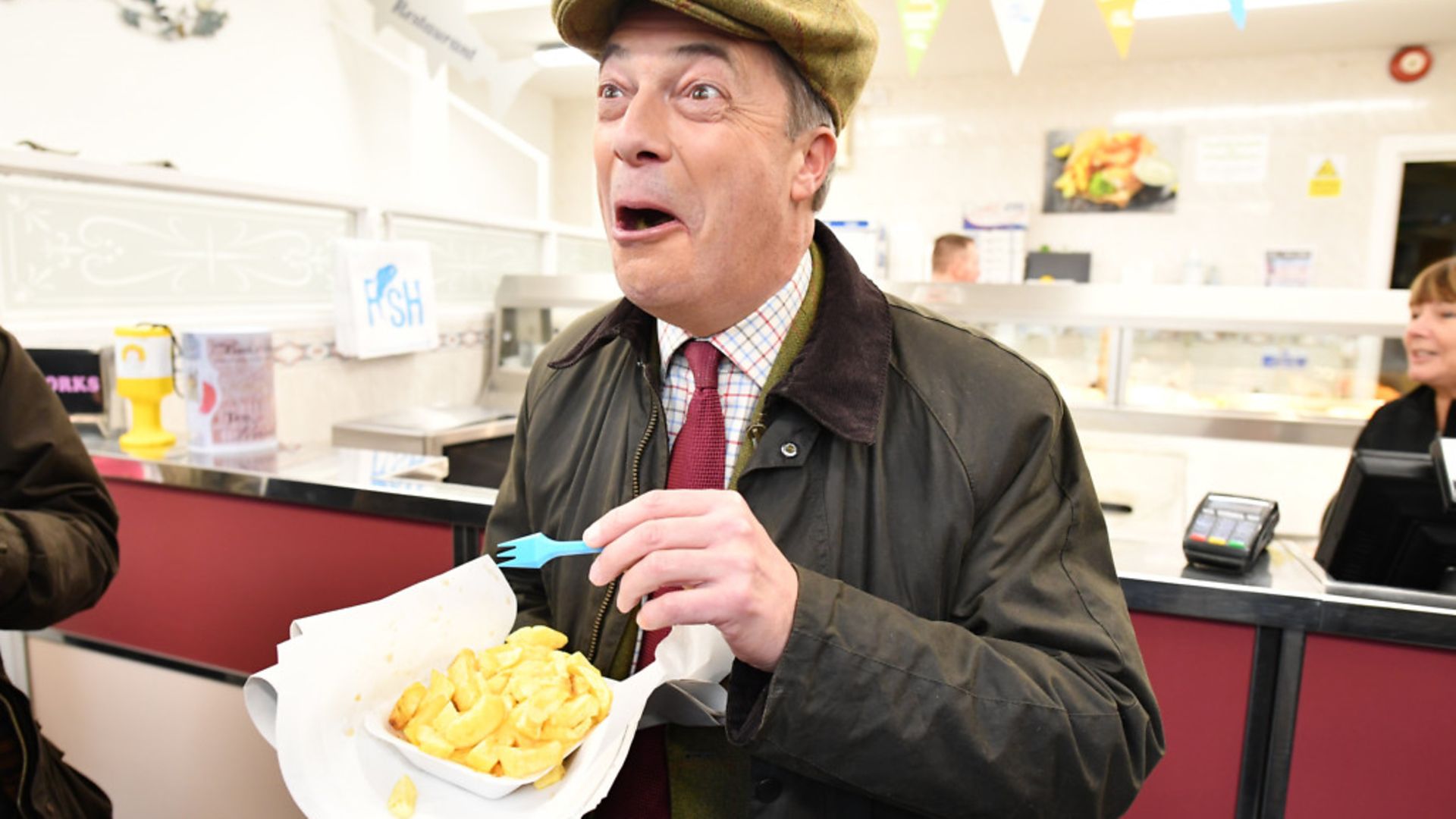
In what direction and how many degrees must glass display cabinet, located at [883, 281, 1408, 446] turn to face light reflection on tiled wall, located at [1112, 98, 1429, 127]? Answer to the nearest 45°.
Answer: approximately 180°

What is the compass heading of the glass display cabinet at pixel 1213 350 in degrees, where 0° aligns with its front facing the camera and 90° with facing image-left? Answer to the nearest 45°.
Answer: approximately 0°

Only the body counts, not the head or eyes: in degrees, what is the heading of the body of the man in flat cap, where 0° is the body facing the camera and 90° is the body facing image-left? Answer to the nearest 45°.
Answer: approximately 45°

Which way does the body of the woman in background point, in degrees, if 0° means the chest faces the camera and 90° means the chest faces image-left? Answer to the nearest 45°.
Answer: approximately 45°
